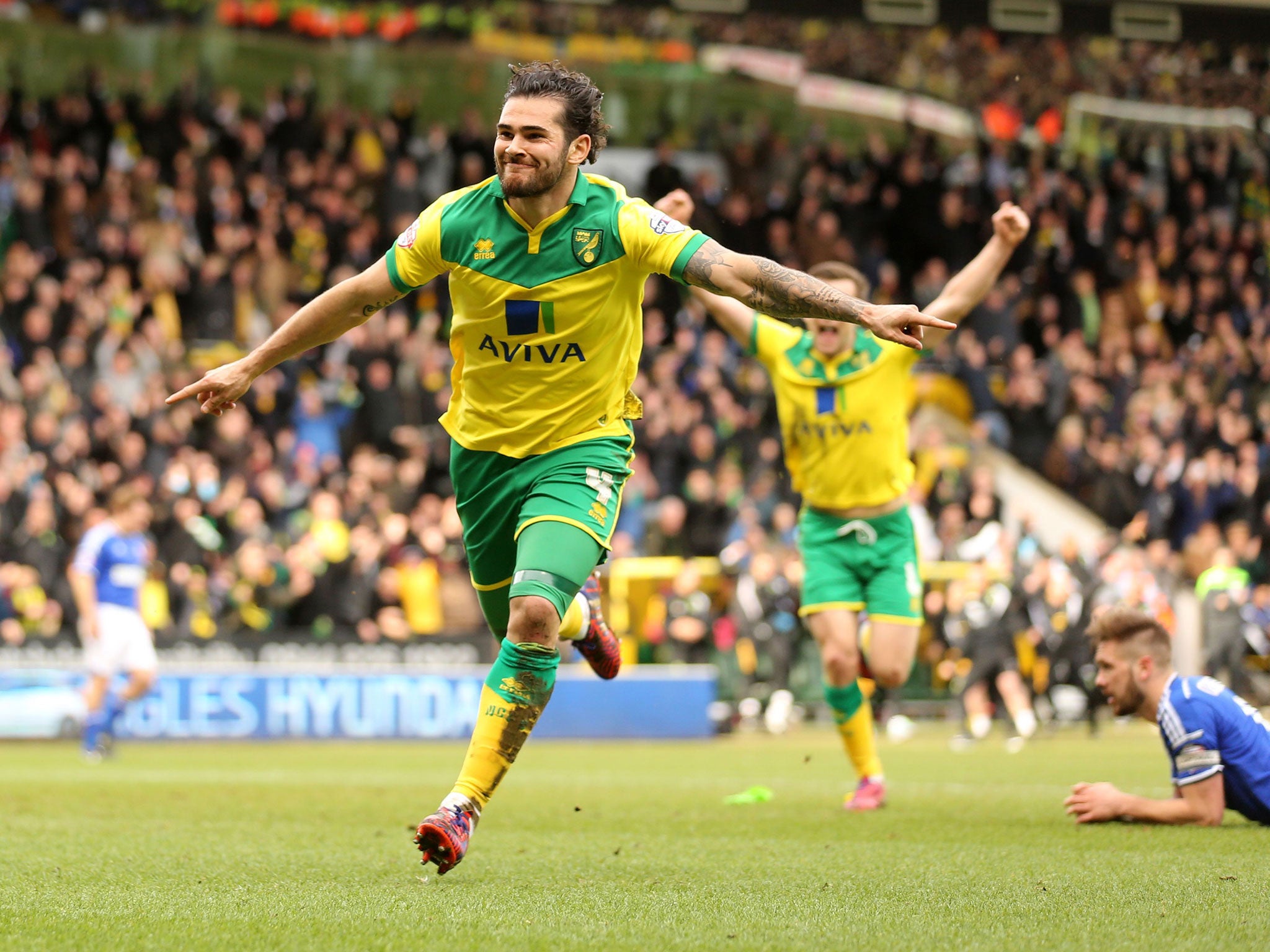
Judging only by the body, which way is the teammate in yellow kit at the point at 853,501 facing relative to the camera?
toward the camera

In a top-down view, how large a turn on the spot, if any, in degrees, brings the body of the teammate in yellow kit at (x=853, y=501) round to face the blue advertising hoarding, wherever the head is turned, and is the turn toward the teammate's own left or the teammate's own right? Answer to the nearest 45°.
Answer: approximately 135° to the teammate's own right

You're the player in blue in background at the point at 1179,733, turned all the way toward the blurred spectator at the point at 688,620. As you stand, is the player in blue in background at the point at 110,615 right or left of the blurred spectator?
left

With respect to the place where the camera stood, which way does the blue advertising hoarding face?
facing the viewer

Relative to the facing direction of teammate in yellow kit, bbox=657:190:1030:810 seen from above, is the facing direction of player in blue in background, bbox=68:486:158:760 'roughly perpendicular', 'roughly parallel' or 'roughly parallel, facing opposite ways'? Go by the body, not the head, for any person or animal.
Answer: roughly perpendicular

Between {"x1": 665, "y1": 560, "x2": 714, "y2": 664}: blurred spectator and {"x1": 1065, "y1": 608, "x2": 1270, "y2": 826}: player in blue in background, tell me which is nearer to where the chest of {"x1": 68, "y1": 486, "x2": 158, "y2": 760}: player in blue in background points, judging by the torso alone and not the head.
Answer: the player in blue in background

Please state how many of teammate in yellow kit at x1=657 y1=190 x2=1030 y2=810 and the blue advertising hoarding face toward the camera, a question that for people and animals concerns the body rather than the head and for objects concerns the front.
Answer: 2

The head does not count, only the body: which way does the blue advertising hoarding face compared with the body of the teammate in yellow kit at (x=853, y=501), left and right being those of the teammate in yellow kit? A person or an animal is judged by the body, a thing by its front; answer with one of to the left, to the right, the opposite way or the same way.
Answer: the same way

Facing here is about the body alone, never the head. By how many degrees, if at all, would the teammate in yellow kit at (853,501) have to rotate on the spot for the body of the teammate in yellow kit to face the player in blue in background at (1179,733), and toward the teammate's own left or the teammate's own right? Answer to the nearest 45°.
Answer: approximately 45° to the teammate's own left

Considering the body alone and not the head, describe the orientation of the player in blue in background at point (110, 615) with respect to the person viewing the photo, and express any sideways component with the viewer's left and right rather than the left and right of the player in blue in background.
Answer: facing the viewer and to the right of the viewer

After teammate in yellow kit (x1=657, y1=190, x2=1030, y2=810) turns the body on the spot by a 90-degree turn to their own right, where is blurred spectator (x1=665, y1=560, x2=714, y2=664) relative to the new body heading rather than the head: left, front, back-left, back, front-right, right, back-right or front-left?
right

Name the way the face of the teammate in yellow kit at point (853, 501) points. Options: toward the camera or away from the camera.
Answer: toward the camera

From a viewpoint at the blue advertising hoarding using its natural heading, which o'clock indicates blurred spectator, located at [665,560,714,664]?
The blurred spectator is roughly at 8 o'clock from the blue advertising hoarding.
